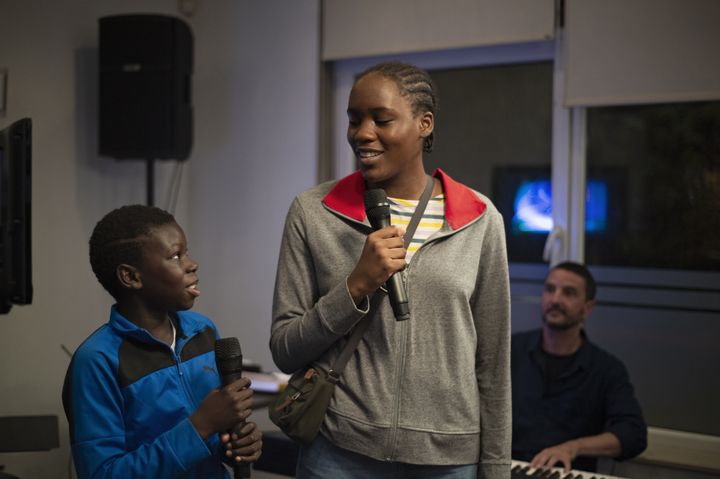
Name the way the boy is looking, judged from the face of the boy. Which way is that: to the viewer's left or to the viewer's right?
to the viewer's right

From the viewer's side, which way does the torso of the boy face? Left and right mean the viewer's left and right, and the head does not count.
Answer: facing the viewer and to the right of the viewer

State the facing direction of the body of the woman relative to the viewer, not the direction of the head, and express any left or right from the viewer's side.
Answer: facing the viewer

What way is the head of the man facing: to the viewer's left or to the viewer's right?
to the viewer's left

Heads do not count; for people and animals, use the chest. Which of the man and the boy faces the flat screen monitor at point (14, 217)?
the man
